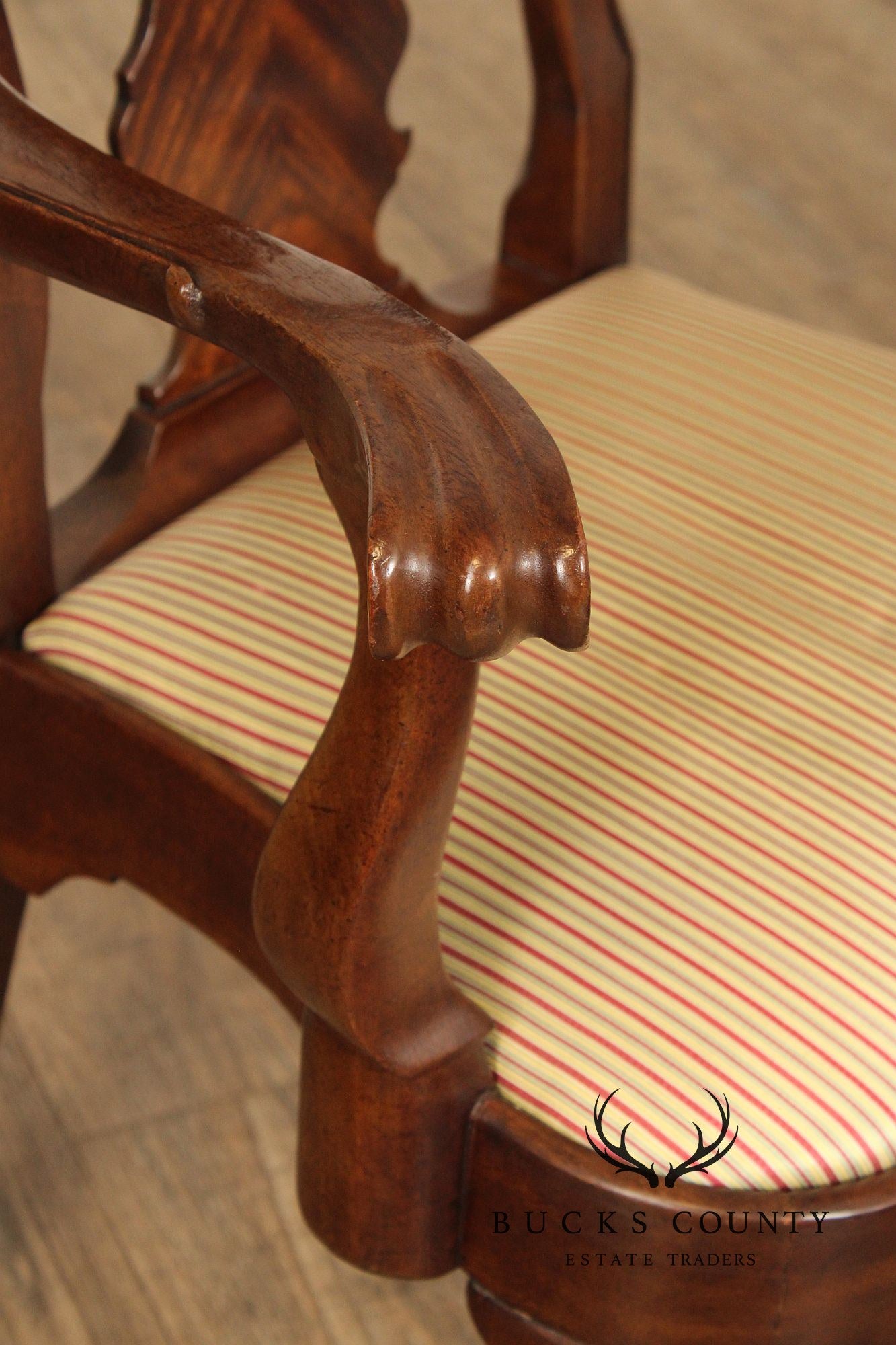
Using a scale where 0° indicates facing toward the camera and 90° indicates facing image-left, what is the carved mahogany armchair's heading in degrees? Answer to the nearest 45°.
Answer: approximately 315°
